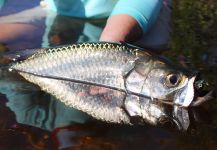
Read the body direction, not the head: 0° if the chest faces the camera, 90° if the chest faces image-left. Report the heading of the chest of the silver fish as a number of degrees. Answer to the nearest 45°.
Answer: approximately 270°
